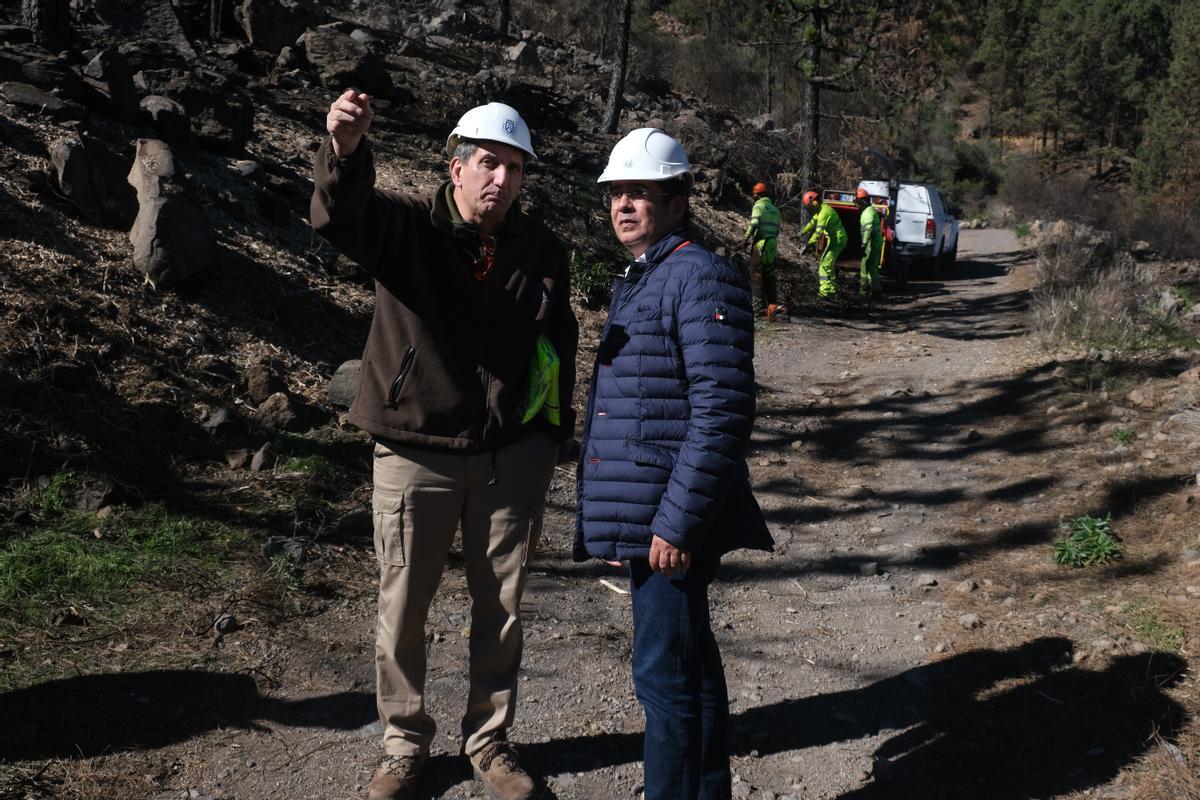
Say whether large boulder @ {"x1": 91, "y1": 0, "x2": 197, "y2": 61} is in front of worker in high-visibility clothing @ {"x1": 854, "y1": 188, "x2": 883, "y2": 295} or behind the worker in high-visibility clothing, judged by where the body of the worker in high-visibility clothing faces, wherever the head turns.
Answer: in front

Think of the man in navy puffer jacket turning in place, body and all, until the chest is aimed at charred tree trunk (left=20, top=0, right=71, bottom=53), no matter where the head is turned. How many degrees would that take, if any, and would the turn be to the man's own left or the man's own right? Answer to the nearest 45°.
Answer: approximately 90° to the man's own right

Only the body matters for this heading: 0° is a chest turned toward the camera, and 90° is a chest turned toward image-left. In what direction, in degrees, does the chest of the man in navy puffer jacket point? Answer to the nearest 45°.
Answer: approximately 45°

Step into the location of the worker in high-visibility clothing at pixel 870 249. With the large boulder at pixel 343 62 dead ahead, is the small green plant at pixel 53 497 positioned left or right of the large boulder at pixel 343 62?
left

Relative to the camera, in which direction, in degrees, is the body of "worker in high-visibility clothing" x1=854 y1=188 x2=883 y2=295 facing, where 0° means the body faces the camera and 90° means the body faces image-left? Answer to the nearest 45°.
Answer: approximately 90°
